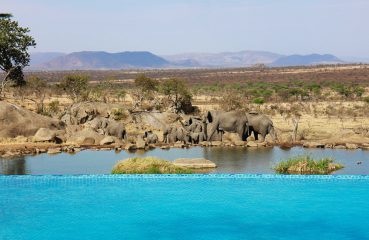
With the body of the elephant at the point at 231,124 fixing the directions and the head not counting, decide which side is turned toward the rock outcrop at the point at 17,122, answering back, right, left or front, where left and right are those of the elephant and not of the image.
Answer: front

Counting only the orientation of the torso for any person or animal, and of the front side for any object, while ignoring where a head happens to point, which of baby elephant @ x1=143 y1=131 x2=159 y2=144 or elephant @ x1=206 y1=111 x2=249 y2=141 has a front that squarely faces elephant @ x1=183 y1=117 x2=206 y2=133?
elephant @ x1=206 y1=111 x2=249 y2=141

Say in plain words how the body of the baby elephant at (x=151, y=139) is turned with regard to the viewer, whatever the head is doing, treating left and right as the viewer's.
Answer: facing to the left of the viewer

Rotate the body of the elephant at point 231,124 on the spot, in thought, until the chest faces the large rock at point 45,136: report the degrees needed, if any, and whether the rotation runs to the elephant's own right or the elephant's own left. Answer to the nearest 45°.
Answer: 0° — it already faces it

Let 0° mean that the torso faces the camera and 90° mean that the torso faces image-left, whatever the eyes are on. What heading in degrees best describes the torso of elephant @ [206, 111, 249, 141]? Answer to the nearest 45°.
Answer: approximately 90°

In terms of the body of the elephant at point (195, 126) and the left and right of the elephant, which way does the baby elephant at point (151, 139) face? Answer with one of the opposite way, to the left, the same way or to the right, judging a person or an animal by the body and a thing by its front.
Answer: the same way

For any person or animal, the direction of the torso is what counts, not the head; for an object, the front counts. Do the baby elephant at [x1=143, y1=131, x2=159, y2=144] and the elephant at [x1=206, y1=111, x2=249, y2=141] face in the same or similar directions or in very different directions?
same or similar directions

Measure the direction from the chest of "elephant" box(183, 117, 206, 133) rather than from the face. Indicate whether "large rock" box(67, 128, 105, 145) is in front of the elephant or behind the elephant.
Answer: in front

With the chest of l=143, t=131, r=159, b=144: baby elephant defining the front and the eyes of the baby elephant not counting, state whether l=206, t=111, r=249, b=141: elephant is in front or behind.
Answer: behind

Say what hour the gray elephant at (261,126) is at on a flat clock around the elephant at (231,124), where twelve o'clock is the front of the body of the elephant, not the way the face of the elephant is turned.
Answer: The gray elephant is roughly at 6 o'clock from the elephant.
